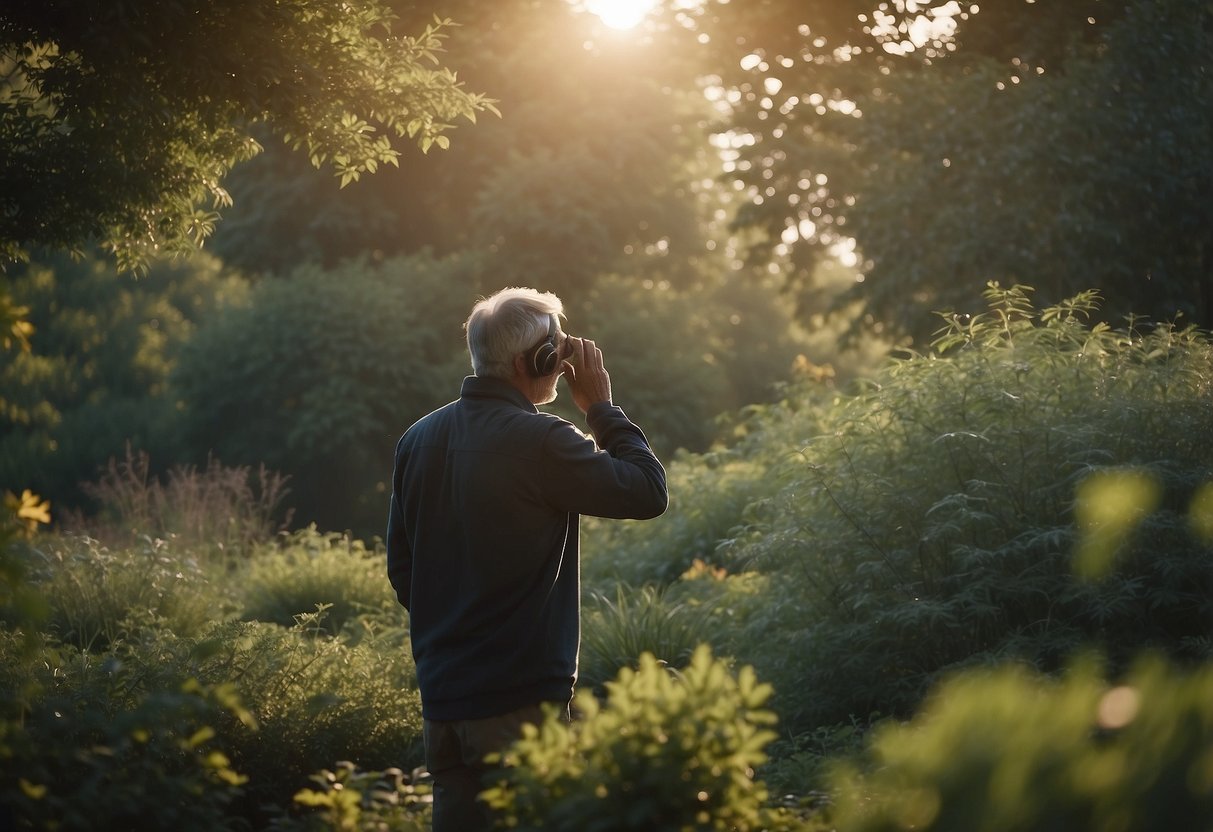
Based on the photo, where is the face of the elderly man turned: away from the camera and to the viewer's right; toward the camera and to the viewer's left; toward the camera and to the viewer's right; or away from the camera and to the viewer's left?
away from the camera and to the viewer's right

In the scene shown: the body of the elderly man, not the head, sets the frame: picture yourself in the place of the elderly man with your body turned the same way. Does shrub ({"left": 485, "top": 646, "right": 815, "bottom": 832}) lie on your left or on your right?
on your right

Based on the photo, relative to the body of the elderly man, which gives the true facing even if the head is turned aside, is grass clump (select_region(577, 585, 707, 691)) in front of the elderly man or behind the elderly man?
in front

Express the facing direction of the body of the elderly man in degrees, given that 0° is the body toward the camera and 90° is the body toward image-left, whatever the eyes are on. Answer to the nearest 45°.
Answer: approximately 225°

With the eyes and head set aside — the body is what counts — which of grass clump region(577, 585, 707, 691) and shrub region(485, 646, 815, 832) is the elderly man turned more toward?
the grass clump

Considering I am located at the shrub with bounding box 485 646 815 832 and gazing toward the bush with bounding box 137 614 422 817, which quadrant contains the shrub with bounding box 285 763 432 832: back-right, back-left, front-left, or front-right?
front-left

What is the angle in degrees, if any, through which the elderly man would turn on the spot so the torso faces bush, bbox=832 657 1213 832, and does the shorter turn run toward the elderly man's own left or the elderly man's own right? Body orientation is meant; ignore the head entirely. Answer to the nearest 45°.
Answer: approximately 90° to the elderly man's own right

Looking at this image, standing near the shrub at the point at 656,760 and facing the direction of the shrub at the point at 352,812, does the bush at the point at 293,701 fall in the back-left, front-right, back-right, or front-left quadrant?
front-right
